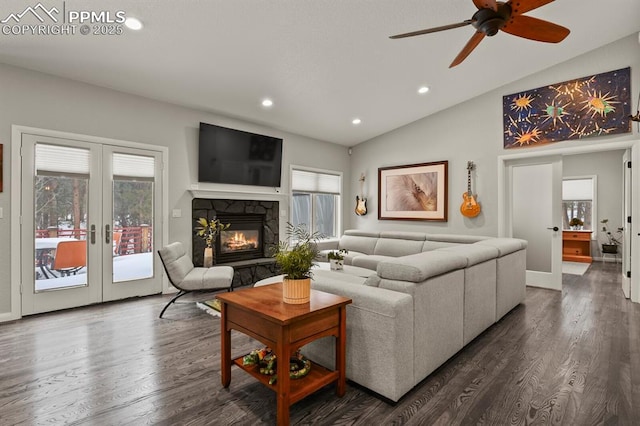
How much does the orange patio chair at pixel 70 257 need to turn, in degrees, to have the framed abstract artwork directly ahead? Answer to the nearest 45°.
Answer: approximately 135° to its right

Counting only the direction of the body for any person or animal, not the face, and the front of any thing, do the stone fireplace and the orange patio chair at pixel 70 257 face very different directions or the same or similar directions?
very different directions

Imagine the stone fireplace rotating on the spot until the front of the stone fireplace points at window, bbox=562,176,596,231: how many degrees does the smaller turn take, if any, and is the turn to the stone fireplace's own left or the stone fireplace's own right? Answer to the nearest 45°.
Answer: approximately 45° to the stone fireplace's own left

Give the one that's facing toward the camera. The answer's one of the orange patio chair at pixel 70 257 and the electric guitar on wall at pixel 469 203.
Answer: the electric guitar on wall

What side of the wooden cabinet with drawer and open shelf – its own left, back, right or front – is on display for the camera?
front

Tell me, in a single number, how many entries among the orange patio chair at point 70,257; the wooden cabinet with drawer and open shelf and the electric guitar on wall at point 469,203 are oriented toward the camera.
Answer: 2

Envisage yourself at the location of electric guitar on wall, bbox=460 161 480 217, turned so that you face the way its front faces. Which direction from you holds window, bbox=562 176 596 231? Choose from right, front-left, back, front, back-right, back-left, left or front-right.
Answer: back-left

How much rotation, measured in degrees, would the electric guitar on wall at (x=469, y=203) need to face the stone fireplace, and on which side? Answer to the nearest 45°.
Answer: approximately 45° to its right

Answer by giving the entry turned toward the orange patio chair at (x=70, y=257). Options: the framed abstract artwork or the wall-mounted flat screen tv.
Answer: the framed abstract artwork

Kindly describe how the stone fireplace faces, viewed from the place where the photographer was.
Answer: facing the viewer and to the right of the viewer

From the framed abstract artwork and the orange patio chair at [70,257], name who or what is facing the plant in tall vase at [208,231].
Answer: the framed abstract artwork

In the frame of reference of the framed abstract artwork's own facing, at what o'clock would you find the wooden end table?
The wooden end table is roughly at 11 o'clock from the framed abstract artwork.

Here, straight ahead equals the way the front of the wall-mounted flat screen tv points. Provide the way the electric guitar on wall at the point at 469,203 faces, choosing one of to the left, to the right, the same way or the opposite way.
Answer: to the right

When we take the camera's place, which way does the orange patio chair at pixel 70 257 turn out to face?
facing away from the viewer and to the left of the viewer

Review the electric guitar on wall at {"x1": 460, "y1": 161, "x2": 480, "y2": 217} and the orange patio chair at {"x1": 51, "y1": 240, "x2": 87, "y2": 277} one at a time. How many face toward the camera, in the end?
1

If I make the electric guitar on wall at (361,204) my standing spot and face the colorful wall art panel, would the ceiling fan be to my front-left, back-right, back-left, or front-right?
front-right

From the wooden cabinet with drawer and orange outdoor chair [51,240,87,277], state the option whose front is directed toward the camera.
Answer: the wooden cabinet with drawer and open shelf
